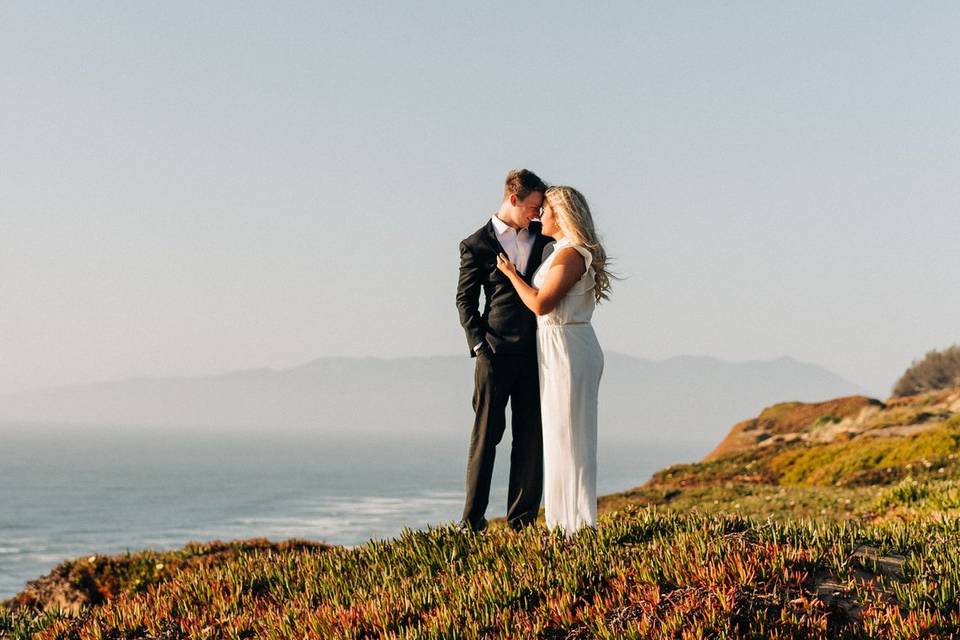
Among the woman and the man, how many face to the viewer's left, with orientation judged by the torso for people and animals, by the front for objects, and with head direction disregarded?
1

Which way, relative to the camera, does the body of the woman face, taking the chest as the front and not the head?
to the viewer's left

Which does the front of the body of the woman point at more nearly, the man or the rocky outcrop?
the man

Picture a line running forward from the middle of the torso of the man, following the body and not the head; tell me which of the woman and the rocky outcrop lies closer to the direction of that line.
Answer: the woman

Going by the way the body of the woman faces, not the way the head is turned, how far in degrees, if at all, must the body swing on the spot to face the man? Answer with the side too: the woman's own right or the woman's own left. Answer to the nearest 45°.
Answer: approximately 45° to the woman's own right

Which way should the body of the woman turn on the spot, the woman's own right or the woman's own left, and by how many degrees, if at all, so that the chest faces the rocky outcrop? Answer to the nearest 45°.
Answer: approximately 90° to the woman's own right

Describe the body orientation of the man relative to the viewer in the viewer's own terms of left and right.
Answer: facing the viewer and to the right of the viewer

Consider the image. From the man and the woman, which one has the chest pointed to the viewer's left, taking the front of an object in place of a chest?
the woman

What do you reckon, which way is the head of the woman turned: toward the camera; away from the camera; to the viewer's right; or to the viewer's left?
to the viewer's left

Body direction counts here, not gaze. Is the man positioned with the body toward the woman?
yes
